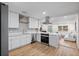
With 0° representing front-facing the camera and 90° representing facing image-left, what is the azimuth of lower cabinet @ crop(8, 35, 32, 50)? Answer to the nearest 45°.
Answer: approximately 315°

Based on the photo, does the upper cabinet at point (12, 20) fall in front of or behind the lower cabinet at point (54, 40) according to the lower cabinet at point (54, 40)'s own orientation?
in front

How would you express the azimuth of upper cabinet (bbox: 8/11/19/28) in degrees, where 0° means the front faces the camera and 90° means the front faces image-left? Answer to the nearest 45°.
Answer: approximately 315°

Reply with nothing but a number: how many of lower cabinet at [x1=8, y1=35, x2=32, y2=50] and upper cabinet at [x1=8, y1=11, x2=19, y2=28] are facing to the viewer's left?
0

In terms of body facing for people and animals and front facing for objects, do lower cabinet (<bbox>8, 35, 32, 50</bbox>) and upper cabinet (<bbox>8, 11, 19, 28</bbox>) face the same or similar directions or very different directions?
same or similar directions

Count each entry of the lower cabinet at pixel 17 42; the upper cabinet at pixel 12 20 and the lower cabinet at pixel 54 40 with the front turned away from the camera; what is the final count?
0

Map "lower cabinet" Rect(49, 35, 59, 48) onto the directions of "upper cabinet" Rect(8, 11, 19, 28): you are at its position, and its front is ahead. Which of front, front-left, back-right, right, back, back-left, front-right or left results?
front-left

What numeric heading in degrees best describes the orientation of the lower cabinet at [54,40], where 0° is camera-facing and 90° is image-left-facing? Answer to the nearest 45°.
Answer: approximately 45°
